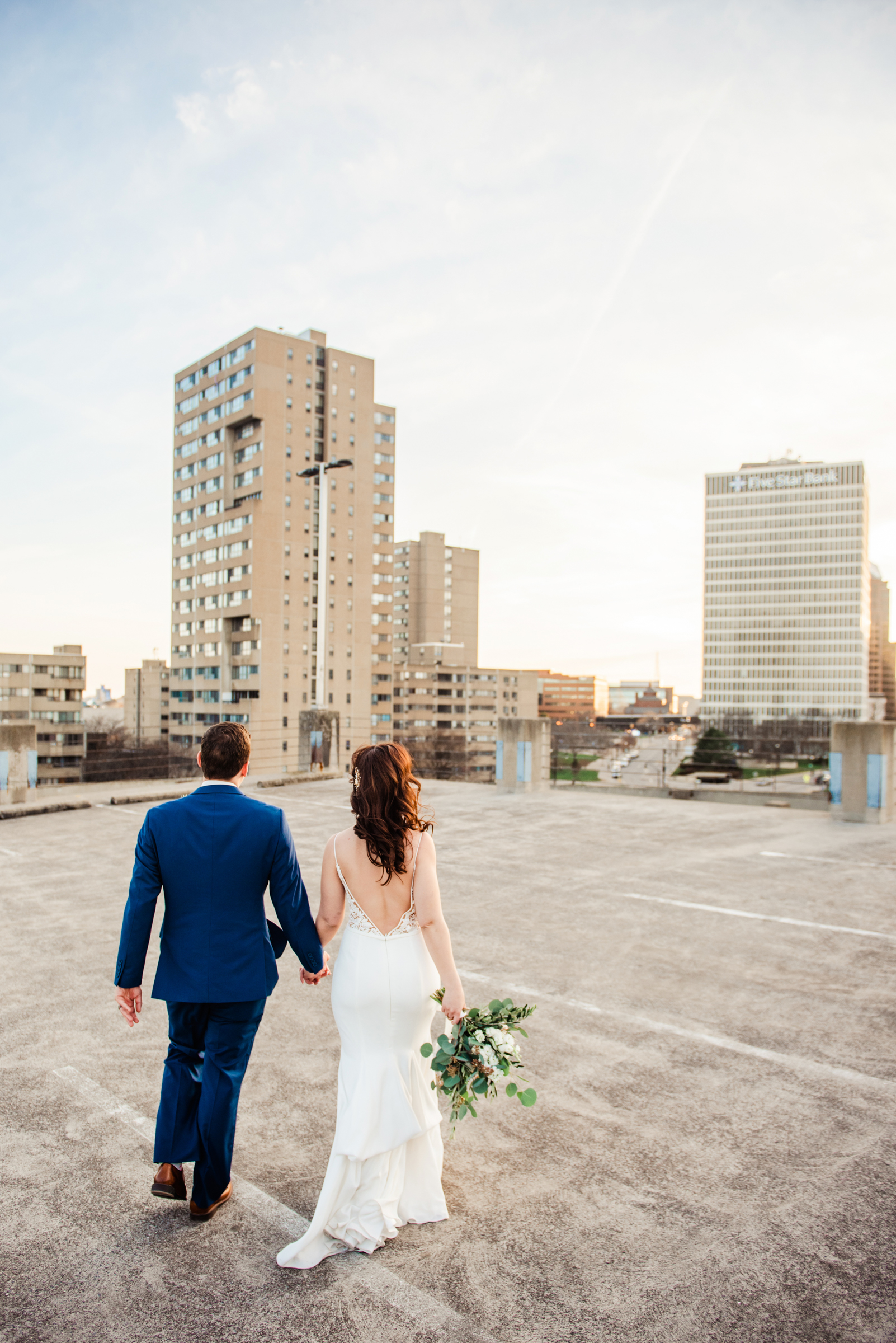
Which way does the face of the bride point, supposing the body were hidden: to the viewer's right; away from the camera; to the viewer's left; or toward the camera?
away from the camera

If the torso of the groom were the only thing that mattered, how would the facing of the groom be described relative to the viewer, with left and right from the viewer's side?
facing away from the viewer

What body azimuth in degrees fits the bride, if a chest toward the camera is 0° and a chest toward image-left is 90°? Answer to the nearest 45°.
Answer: approximately 180°

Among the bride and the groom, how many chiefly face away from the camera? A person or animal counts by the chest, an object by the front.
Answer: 2

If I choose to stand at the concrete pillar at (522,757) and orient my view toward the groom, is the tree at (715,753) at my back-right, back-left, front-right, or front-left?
back-left

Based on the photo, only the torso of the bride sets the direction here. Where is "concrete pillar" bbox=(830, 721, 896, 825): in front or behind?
in front
